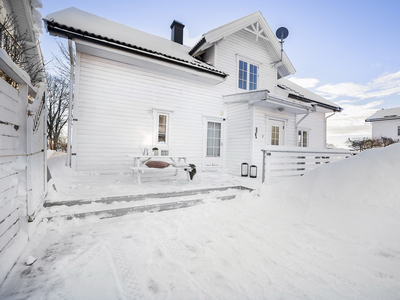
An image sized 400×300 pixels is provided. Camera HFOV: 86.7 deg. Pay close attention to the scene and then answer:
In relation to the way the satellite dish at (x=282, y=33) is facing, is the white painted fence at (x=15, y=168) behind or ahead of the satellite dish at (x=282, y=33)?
behind

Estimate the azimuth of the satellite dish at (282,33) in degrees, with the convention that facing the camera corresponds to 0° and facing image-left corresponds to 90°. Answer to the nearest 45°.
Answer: approximately 180°

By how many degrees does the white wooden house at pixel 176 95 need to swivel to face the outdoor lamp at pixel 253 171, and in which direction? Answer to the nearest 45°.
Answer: approximately 45° to its left

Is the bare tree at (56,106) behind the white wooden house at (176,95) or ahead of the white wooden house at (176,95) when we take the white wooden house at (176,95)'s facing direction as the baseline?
behind

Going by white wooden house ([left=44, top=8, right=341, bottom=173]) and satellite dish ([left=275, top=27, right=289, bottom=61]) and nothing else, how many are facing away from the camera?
1

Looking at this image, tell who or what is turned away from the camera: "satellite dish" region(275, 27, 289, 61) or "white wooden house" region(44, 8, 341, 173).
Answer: the satellite dish
